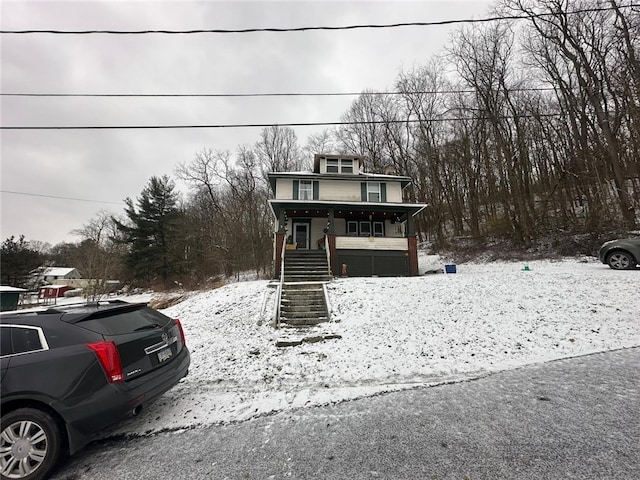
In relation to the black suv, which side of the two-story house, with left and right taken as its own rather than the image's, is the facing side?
front

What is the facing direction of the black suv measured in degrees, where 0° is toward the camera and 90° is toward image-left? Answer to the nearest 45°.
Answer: approximately 135°

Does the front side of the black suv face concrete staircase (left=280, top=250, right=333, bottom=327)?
no

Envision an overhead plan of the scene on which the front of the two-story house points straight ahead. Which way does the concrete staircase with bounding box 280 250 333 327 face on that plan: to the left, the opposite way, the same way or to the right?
the same way

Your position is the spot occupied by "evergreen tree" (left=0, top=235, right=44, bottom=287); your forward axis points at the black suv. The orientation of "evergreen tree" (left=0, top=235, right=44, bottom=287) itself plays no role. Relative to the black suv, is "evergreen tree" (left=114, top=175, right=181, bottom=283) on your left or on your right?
left

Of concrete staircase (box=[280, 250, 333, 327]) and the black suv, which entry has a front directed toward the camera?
the concrete staircase

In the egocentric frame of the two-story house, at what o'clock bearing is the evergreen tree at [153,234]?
The evergreen tree is roughly at 4 o'clock from the two-story house.

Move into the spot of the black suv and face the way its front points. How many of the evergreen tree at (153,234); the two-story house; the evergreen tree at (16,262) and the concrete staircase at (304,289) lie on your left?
0

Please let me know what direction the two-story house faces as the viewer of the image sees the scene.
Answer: facing the viewer

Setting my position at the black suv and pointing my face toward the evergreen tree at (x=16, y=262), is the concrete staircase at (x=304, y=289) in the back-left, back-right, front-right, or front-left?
front-right

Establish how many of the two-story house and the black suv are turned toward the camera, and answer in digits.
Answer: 1

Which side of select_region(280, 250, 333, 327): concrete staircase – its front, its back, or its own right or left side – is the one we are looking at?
front

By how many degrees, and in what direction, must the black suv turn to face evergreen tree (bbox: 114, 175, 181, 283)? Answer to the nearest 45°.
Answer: approximately 45° to its right

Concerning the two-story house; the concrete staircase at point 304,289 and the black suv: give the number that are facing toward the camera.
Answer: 2

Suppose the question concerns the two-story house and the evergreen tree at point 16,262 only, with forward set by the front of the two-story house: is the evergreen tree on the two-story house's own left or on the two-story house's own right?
on the two-story house's own right

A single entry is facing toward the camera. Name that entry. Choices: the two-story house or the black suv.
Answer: the two-story house

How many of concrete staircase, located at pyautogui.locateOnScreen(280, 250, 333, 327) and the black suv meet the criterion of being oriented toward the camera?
1
